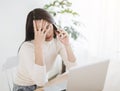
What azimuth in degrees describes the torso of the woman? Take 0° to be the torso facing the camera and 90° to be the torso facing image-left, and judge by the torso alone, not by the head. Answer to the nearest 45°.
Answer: approximately 315°

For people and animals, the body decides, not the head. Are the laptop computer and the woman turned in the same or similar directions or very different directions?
very different directions

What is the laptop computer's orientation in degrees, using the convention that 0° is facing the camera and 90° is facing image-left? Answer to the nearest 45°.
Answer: approximately 135°

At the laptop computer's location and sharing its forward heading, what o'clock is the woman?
The woman is roughly at 12 o'clock from the laptop computer.
